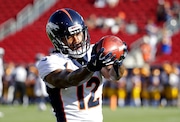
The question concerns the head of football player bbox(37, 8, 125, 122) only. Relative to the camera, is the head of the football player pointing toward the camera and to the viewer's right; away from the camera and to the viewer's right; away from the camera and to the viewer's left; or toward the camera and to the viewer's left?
toward the camera and to the viewer's right

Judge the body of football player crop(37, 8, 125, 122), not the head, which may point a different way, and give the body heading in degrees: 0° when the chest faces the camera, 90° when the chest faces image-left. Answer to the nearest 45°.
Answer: approximately 315°

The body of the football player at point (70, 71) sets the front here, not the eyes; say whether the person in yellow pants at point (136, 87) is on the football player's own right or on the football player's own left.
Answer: on the football player's own left
